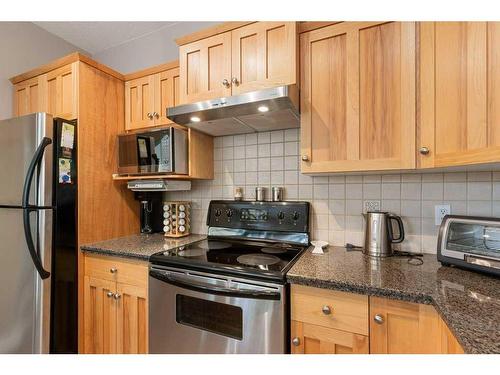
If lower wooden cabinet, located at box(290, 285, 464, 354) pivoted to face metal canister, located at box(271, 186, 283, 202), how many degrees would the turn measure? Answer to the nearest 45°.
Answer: approximately 90° to its right

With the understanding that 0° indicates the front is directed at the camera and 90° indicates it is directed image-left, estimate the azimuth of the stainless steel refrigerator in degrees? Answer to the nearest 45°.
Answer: approximately 45°

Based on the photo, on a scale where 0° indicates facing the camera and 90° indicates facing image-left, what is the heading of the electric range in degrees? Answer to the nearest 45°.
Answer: approximately 45°

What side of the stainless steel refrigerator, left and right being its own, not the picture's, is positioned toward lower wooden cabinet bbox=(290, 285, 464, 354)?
left

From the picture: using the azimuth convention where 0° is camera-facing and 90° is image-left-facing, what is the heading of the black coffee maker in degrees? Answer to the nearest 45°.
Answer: approximately 45°
